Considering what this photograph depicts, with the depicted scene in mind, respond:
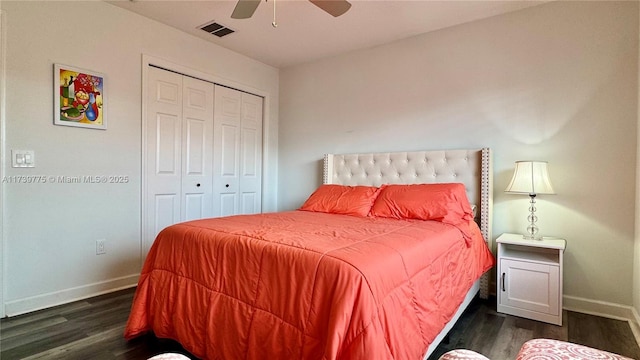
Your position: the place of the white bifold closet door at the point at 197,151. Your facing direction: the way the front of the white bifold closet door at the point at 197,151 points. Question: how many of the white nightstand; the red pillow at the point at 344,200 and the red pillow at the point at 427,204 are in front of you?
3

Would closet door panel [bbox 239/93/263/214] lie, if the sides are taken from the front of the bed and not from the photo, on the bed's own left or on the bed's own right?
on the bed's own right

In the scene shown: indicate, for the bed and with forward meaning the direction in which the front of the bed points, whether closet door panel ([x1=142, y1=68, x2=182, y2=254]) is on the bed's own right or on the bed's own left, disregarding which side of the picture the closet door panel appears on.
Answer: on the bed's own right

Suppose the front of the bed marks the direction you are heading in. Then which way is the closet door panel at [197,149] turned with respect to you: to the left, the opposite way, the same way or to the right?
to the left

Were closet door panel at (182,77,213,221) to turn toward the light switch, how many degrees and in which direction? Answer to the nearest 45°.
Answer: approximately 90° to its right

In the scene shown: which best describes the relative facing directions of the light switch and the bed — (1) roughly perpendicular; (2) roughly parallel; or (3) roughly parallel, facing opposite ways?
roughly perpendicular

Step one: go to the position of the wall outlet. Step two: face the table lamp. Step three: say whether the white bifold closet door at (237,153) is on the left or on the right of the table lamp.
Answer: left
